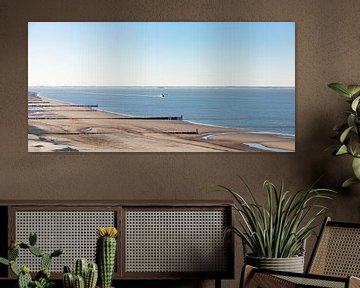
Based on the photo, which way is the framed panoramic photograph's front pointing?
toward the camera

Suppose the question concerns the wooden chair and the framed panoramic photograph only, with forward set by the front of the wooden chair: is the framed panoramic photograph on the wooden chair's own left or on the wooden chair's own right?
on the wooden chair's own right

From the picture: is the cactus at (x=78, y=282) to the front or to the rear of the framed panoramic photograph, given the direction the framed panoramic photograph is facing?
to the front

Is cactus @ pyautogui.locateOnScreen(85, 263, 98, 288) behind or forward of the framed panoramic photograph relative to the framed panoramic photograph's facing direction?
forward

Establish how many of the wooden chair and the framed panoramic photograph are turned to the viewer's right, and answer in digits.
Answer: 0

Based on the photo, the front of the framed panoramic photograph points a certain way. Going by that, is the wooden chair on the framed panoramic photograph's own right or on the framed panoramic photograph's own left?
on the framed panoramic photograph's own left

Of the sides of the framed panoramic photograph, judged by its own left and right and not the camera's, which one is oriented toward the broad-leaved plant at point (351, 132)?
left

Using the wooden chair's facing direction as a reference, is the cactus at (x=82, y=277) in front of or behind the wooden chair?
in front

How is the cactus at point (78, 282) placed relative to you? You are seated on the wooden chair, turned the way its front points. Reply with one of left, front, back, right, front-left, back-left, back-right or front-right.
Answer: front

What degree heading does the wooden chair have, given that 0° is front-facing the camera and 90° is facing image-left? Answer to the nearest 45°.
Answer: approximately 45°

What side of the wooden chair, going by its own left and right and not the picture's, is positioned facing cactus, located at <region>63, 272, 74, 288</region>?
front

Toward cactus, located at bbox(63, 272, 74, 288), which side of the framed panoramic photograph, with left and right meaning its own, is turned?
front
